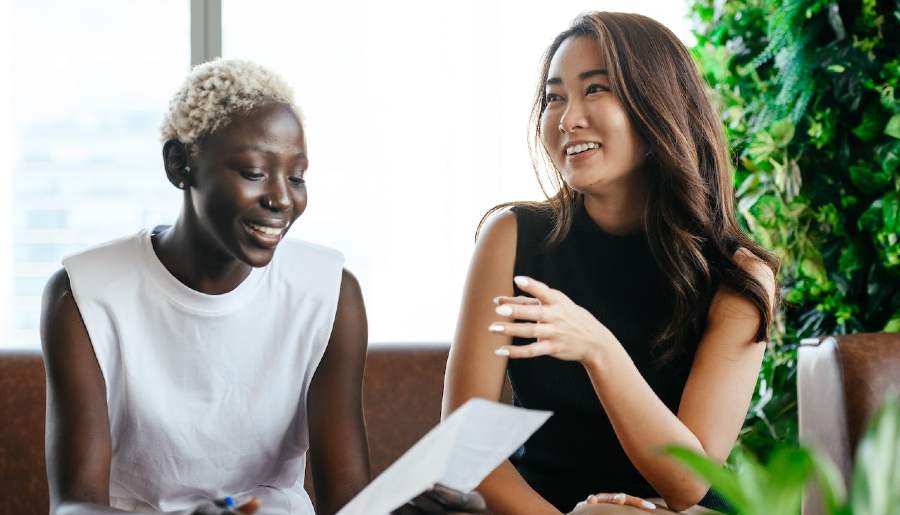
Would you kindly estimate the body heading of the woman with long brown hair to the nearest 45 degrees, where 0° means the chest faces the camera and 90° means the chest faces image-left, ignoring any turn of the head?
approximately 45°

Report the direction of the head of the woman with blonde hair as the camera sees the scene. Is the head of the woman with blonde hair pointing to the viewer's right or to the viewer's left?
to the viewer's right

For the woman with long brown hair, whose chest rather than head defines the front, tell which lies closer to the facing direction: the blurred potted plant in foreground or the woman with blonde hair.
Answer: the woman with blonde hair

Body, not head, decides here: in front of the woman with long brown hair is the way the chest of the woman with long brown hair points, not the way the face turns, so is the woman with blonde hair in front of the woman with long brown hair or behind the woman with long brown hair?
in front

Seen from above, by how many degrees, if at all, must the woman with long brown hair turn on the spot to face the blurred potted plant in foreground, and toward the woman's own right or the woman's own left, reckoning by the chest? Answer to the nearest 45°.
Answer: approximately 45° to the woman's own left
